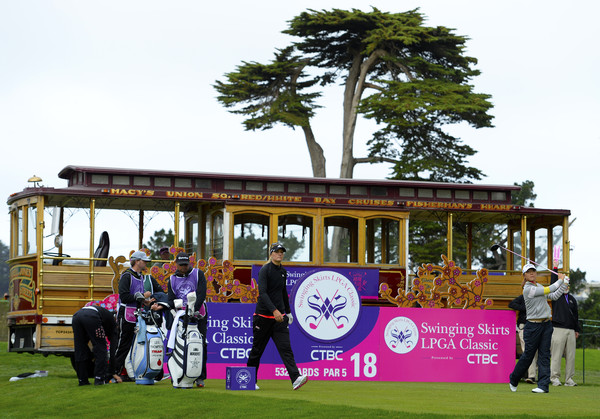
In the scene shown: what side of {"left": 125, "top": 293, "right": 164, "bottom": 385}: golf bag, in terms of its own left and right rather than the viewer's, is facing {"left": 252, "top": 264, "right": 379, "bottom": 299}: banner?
left

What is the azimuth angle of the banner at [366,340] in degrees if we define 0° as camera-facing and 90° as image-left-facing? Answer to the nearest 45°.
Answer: approximately 0°

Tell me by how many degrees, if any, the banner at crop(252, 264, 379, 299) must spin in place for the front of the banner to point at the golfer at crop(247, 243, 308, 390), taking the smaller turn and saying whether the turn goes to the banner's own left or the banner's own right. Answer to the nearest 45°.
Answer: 0° — it already faces them

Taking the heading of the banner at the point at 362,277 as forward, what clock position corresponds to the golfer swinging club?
The golfer swinging club is roughly at 11 o'clock from the banner.

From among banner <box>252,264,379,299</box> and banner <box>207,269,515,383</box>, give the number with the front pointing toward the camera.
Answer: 2

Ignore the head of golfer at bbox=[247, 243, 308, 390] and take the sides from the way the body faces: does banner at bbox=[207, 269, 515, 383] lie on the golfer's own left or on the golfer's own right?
on the golfer's own left

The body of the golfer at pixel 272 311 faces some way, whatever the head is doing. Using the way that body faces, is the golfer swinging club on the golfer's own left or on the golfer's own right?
on the golfer's own left

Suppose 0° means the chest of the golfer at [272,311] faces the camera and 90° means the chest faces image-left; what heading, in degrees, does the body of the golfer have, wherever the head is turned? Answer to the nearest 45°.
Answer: approximately 315°
